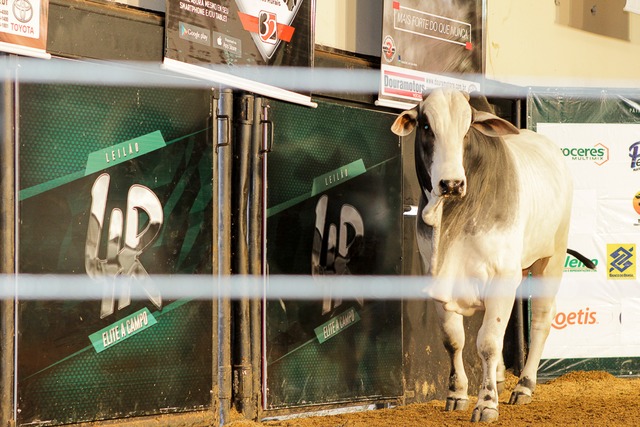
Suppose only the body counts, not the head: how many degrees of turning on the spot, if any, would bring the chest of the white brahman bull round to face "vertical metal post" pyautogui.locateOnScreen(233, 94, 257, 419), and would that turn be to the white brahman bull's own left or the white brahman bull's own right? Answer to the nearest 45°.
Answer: approximately 45° to the white brahman bull's own right

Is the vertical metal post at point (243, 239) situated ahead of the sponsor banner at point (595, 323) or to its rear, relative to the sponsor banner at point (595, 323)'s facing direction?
ahead

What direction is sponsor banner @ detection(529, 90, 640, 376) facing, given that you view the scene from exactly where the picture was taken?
facing the viewer

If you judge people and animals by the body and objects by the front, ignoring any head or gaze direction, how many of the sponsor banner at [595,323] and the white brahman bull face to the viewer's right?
0

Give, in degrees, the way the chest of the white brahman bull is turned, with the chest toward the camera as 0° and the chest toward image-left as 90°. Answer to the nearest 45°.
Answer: approximately 45°

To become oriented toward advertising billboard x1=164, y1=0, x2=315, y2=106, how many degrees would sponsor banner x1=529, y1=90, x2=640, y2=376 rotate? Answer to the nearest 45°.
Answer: approximately 45° to its right

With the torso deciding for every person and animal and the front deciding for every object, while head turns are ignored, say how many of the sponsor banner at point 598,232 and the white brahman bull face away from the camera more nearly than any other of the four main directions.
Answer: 0

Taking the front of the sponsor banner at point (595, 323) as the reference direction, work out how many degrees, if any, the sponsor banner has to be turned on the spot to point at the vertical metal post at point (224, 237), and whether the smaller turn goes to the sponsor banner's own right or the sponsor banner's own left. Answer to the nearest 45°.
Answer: approximately 45° to the sponsor banner's own right

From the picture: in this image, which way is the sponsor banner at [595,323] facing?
toward the camera
